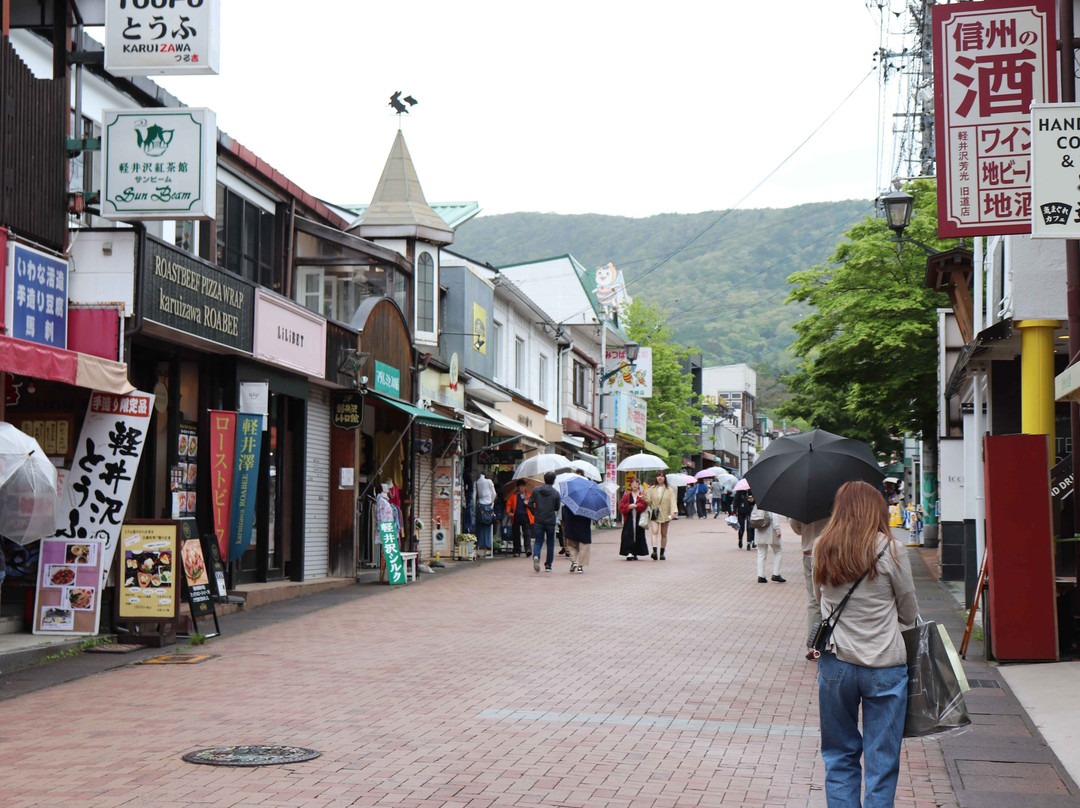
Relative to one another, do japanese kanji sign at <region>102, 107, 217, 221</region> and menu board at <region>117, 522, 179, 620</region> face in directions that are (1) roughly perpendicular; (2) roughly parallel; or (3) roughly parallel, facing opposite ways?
roughly parallel

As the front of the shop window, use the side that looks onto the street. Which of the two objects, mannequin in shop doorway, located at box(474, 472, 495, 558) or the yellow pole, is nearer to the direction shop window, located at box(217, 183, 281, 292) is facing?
the yellow pole

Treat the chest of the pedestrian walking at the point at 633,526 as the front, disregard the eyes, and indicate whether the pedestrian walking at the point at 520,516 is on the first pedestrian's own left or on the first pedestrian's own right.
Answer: on the first pedestrian's own right

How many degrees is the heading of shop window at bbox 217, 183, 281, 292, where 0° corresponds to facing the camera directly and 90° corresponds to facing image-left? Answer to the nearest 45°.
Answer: approximately 315°

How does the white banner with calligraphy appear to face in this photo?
toward the camera

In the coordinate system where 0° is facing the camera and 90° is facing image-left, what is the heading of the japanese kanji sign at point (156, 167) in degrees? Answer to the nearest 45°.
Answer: approximately 0°

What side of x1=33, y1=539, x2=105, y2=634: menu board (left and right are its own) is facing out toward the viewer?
front

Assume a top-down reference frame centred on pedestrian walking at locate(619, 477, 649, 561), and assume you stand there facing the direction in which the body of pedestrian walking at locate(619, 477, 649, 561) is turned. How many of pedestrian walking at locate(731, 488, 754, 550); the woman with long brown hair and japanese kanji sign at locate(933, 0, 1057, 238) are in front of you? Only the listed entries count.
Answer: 2

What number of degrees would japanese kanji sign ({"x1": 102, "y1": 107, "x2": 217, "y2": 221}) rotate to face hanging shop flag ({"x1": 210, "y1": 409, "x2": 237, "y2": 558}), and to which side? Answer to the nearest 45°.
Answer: approximately 180°

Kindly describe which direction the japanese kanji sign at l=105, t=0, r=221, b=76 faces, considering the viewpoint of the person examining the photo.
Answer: facing the viewer

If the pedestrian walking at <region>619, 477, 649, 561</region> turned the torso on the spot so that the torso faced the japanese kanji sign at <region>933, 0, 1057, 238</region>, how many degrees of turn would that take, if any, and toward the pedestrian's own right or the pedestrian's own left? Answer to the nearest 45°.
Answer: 0° — they already face it

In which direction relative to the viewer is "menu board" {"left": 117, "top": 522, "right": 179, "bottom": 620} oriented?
toward the camera
